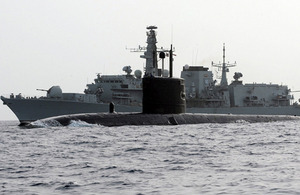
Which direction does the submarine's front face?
to the viewer's left
